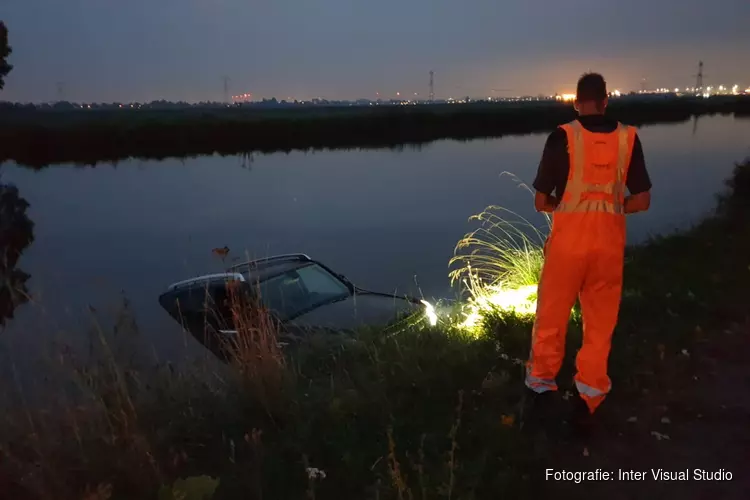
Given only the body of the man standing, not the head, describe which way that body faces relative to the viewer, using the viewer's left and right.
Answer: facing away from the viewer

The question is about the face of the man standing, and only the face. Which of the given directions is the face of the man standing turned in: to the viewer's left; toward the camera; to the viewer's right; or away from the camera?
away from the camera

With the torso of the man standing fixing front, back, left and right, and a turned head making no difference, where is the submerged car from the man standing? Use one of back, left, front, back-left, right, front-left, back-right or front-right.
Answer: front-left
